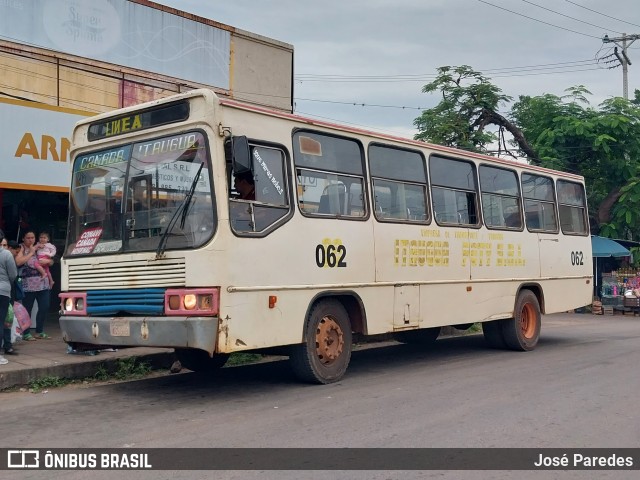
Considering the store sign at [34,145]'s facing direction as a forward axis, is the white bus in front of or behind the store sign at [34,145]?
in front

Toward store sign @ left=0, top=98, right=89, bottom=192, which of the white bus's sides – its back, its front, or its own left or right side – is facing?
right

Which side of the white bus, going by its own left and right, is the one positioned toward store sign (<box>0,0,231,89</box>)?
right

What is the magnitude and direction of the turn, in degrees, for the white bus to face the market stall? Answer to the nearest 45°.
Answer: approximately 180°

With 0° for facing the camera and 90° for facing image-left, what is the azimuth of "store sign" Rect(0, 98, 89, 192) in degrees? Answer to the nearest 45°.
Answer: approximately 315°

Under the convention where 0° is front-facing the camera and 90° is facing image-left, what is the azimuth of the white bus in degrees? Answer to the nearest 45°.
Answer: approximately 45°

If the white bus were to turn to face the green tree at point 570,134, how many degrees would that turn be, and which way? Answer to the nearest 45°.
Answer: approximately 180°

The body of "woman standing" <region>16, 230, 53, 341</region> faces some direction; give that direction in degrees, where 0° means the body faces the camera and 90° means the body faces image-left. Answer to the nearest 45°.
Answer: approximately 315°
